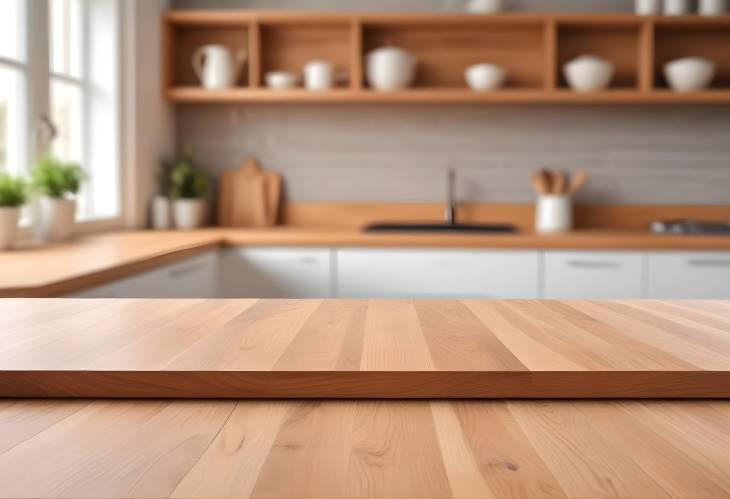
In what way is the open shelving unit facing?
toward the camera

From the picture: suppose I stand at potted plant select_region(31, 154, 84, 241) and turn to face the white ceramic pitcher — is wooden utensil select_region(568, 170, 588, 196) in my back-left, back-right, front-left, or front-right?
front-right

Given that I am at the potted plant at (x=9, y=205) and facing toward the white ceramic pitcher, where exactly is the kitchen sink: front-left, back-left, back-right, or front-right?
front-right

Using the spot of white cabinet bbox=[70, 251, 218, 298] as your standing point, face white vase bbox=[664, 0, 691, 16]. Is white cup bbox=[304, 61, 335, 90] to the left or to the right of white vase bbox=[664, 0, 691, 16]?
left
